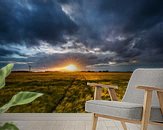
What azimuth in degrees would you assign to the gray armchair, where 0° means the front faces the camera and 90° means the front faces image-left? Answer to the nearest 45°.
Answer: approximately 45°
